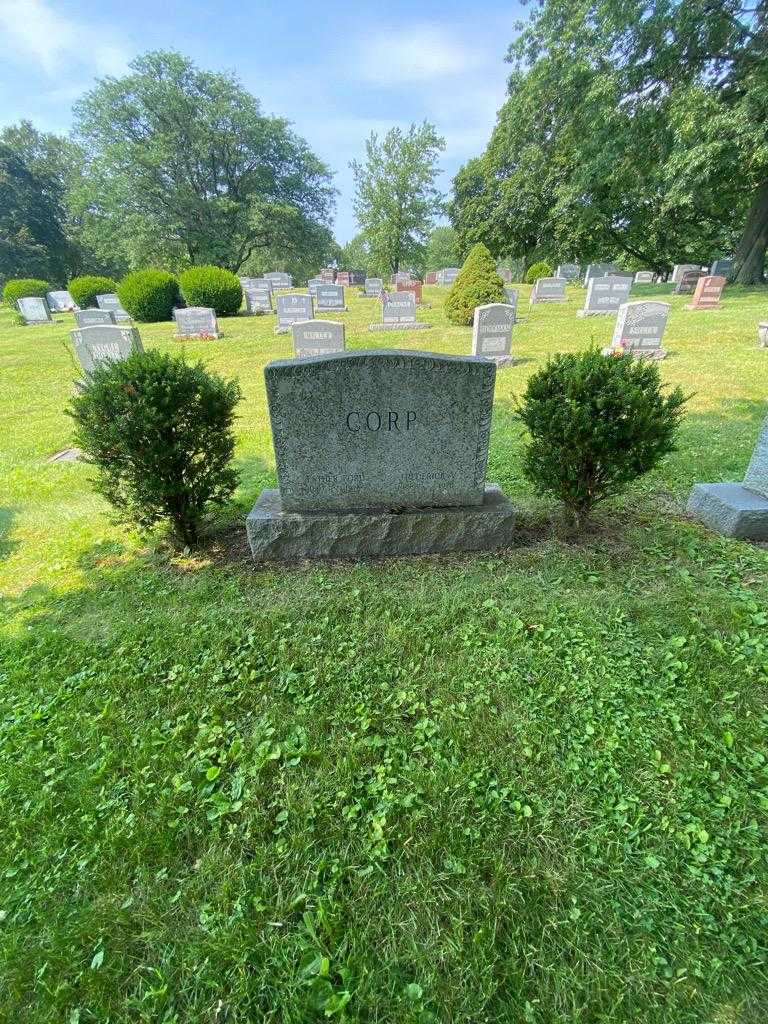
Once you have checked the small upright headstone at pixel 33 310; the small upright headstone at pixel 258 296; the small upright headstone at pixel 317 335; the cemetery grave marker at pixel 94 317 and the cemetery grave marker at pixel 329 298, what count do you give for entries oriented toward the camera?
5

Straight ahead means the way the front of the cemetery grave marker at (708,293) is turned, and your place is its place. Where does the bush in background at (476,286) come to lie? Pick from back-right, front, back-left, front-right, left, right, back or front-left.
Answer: front-right

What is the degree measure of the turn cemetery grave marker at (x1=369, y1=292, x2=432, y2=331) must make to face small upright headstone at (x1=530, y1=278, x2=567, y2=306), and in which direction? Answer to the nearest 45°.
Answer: approximately 135° to its left

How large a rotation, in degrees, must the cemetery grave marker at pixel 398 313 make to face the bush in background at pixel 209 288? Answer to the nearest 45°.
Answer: approximately 135° to its right

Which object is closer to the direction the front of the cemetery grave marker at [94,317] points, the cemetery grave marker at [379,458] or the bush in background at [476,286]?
the cemetery grave marker

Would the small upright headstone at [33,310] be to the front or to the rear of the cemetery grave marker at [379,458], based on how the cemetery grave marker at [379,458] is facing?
to the rear

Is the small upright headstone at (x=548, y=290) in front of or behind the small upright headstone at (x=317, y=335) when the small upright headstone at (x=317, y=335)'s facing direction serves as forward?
behind

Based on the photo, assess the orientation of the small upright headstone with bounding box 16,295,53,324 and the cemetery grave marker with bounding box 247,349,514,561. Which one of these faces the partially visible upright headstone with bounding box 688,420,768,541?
the small upright headstone with bounding box 16,295,53,324

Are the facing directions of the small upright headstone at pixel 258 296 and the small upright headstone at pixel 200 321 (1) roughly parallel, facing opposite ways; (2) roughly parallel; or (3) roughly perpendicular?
roughly parallel

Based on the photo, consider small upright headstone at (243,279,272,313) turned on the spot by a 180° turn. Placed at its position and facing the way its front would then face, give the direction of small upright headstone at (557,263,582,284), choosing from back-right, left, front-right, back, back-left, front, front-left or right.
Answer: right

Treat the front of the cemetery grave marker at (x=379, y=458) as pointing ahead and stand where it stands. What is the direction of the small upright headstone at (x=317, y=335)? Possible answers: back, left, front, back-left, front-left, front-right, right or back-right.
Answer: back

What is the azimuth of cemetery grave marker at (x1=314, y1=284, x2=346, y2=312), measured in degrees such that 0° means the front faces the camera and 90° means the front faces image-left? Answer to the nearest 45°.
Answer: approximately 0°

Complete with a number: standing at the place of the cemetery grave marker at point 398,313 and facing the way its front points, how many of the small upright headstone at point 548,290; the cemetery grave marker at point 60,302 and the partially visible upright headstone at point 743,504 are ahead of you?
1

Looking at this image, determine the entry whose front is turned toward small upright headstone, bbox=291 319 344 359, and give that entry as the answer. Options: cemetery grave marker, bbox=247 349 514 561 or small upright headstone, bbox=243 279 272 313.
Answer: small upright headstone, bbox=243 279 272 313

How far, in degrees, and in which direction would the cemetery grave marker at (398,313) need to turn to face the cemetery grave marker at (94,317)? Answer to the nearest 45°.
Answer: approximately 90° to its right

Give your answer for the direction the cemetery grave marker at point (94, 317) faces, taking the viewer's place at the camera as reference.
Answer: facing the viewer

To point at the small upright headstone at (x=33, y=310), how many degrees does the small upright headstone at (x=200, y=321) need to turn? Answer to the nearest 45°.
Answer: approximately 135° to its right

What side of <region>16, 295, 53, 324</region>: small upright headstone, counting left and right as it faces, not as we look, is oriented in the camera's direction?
front

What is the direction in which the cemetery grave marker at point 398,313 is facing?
toward the camera
